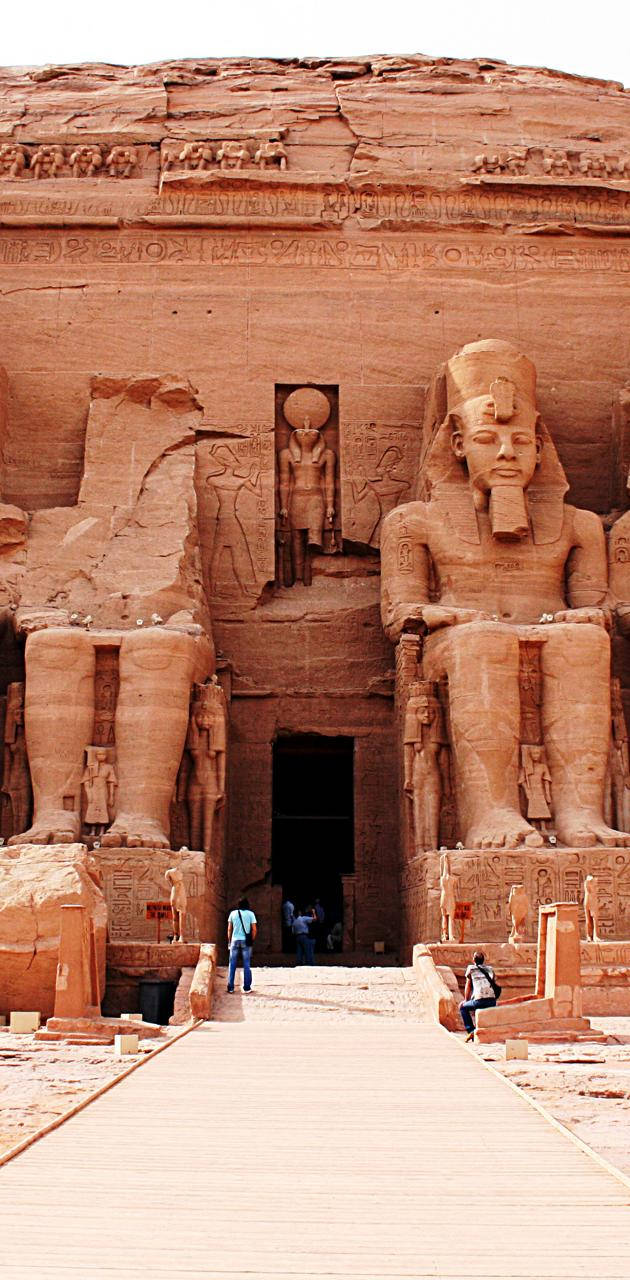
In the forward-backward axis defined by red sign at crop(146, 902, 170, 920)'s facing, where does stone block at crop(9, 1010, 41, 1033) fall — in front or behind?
in front

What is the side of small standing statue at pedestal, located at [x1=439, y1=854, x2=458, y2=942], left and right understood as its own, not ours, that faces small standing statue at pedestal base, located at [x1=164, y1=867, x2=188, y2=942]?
right

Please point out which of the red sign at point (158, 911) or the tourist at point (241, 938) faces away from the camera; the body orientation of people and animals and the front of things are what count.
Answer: the tourist

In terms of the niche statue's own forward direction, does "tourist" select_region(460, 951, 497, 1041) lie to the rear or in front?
in front

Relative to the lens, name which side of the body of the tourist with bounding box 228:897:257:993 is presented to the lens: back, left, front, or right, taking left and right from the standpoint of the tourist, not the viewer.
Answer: back

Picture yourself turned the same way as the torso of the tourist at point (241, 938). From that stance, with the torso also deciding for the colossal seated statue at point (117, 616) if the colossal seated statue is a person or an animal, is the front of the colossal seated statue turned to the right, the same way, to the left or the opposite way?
the opposite way

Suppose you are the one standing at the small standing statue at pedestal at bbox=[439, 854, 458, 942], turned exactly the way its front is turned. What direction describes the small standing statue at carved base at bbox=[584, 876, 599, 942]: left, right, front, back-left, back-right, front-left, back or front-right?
left

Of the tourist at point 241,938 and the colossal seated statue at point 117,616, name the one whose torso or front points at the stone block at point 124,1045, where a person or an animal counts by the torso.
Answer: the colossal seated statue

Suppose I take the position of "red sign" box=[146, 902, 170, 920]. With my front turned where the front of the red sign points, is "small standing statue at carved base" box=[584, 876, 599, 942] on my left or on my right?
on my left
